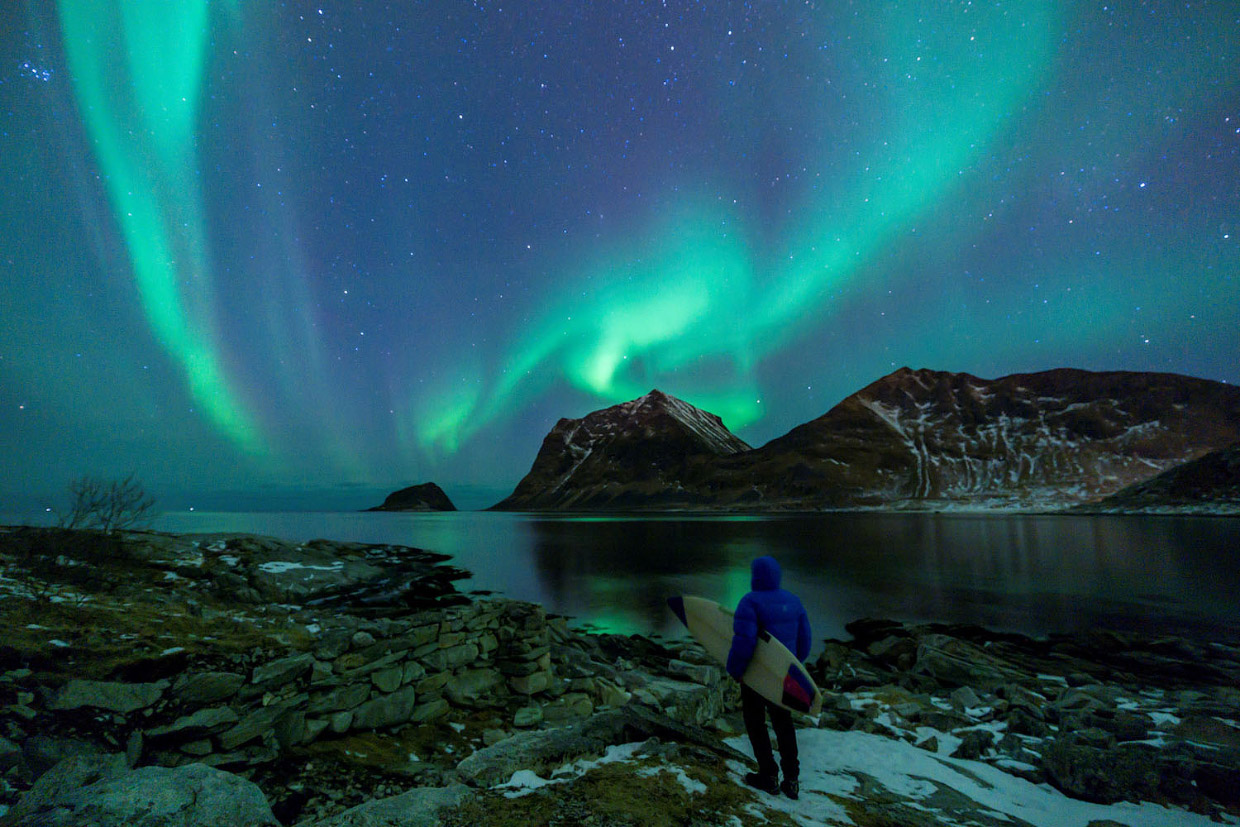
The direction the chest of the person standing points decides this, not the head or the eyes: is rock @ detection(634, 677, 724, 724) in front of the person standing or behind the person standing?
in front

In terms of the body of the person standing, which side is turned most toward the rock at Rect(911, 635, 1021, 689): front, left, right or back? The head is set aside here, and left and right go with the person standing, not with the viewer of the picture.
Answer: right

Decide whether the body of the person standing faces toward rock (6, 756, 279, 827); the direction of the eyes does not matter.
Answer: no

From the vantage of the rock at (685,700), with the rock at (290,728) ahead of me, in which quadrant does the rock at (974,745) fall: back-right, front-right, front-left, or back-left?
back-left

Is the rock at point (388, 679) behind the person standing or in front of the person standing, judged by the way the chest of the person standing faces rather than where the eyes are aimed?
in front

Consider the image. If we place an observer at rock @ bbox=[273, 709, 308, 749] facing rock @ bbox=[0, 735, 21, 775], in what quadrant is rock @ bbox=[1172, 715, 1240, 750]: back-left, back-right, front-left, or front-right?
back-left

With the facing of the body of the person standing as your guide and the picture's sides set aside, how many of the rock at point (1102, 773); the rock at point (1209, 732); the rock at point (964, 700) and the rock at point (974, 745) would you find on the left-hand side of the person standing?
0

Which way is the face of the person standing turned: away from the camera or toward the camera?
away from the camera

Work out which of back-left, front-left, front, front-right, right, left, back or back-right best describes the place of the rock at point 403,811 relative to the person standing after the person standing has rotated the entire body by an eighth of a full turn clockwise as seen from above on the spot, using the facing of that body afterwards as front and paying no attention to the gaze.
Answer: back-left

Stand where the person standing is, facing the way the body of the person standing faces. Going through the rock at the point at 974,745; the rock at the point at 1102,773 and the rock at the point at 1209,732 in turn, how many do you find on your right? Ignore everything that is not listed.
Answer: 3

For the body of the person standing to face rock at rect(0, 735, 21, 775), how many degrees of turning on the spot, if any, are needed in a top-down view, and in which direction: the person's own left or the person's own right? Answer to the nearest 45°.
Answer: approximately 45° to the person's own left

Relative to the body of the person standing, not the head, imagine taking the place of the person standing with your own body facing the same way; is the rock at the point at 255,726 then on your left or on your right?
on your left

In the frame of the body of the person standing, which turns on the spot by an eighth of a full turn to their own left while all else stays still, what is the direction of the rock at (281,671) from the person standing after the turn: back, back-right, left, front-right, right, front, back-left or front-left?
front

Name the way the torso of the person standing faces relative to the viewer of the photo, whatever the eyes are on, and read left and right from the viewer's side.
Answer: facing away from the viewer and to the left of the viewer

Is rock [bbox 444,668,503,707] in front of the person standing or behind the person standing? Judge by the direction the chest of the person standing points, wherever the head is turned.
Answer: in front

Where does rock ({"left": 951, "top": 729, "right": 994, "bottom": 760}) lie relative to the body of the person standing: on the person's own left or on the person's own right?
on the person's own right
